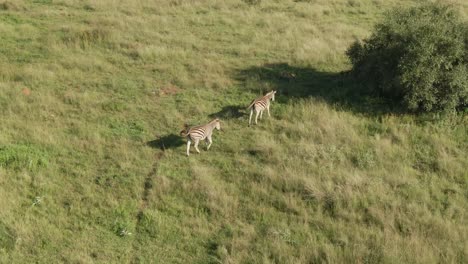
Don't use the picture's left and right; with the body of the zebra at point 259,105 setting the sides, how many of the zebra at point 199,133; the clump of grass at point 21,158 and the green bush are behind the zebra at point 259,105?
2

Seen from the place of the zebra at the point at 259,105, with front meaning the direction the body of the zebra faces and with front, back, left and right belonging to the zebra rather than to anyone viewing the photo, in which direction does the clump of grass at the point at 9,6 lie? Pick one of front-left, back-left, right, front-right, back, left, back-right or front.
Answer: left

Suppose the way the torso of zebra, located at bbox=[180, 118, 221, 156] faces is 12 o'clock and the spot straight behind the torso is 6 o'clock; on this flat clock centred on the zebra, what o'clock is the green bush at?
The green bush is roughly at 1 o'clock from the zebra.

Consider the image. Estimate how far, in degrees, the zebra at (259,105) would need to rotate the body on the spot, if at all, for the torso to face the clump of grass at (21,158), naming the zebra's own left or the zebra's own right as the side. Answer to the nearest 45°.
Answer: approximately 180°

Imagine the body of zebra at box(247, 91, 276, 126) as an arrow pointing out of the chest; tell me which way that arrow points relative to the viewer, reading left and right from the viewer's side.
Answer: facing away from the viewer and to the right of the viewer

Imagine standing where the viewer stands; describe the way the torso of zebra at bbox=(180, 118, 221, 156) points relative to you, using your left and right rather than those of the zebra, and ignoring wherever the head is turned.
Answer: facing away from the viewer and to the right of the viewer

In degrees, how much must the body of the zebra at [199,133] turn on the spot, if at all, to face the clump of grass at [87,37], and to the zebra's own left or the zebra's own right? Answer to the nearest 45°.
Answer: approximately 90° to the zebra's own left
